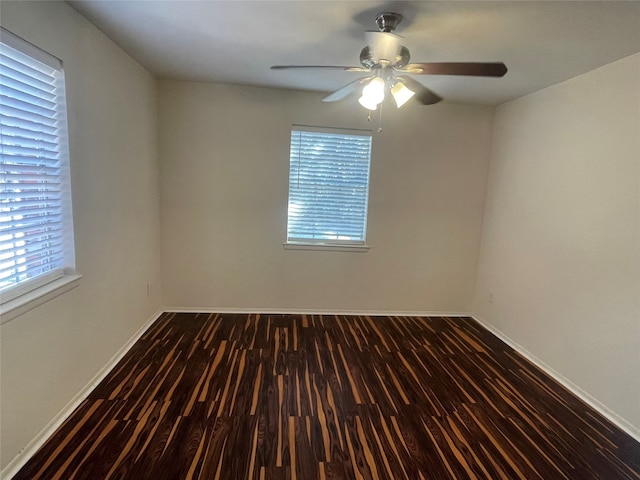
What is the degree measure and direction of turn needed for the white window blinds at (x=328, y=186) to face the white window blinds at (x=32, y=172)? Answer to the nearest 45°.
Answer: approximately 45° to its right

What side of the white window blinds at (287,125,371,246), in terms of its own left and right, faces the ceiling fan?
front

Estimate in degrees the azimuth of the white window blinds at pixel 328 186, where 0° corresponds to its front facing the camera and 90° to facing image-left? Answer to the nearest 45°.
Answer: approximately 0°
